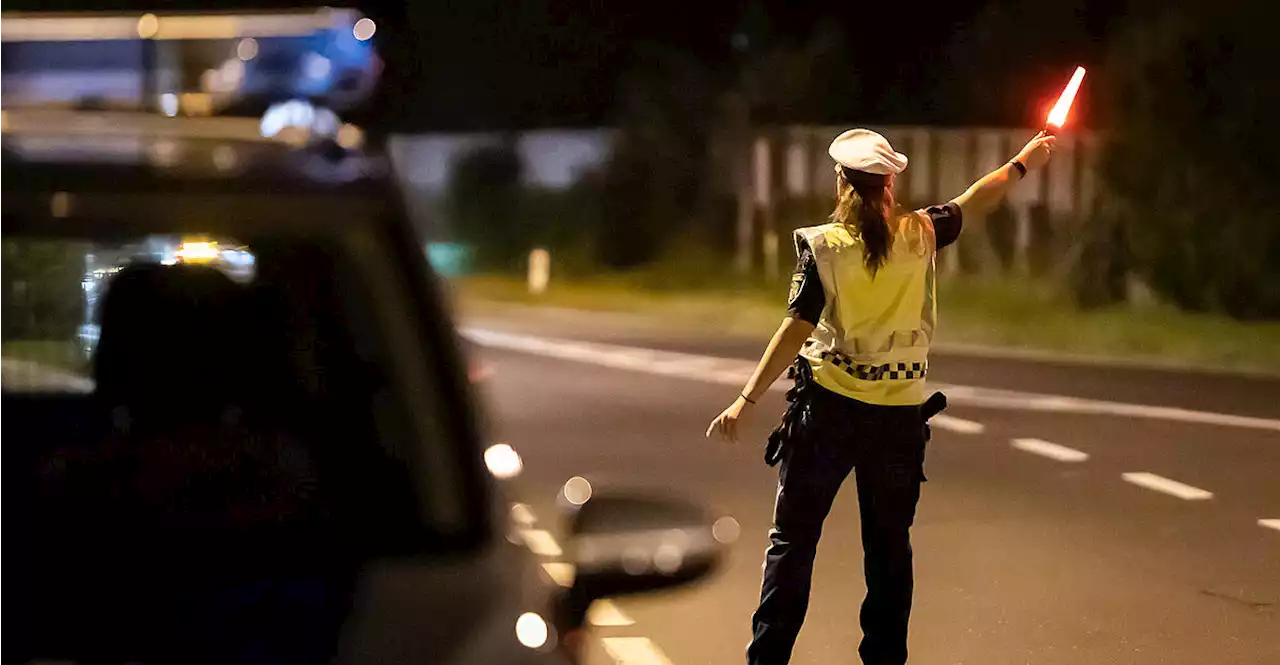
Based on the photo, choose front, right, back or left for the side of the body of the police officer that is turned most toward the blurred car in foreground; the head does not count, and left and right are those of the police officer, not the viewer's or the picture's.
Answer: back

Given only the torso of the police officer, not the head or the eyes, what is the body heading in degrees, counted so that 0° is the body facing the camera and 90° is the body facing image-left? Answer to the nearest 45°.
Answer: approximately 180°

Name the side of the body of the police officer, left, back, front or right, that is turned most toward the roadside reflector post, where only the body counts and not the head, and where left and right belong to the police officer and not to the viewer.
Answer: front

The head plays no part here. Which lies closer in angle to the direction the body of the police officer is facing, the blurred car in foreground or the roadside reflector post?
the roadside reflector post
